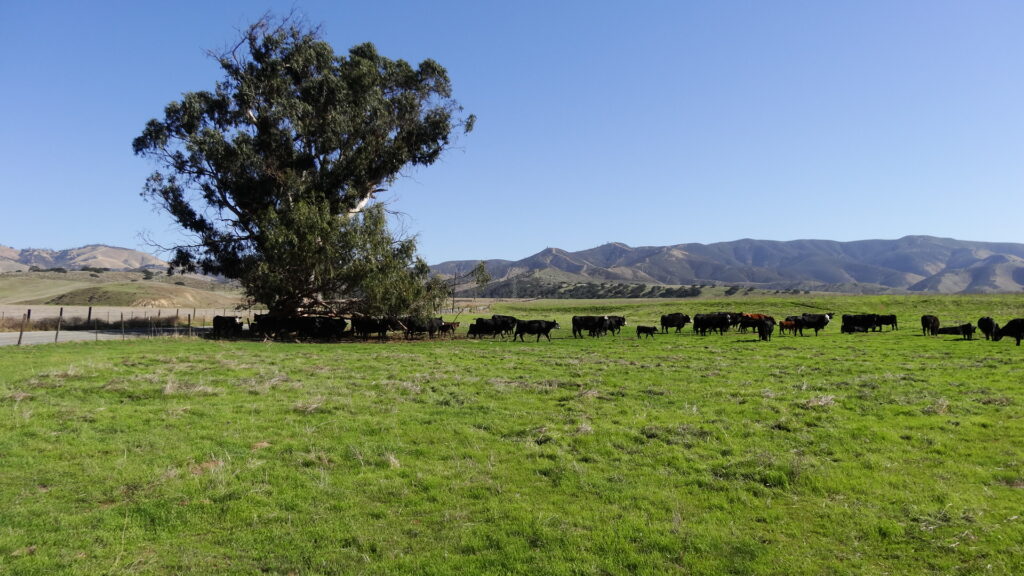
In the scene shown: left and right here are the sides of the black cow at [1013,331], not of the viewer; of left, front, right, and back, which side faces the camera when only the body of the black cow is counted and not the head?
left

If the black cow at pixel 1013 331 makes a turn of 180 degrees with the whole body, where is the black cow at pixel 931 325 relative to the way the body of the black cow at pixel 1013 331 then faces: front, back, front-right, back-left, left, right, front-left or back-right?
back-left
